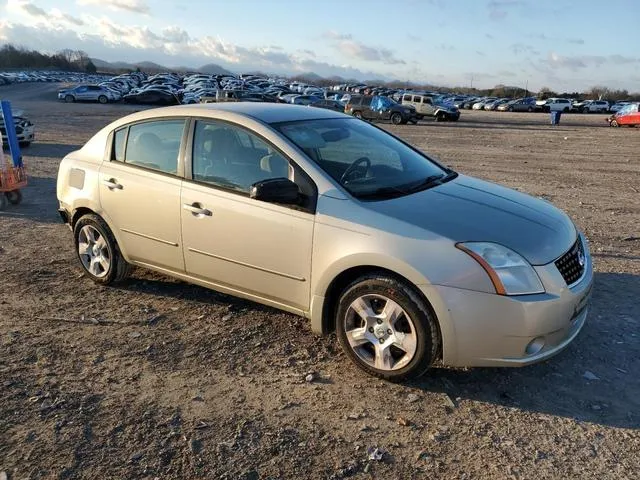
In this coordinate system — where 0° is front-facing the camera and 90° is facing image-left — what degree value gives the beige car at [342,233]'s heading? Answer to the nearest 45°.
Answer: approximately 315°

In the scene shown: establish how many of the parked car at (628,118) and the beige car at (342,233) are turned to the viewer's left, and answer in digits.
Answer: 1

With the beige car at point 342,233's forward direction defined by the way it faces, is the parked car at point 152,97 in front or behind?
behind

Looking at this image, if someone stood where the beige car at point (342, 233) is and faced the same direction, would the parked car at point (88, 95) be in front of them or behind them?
behind

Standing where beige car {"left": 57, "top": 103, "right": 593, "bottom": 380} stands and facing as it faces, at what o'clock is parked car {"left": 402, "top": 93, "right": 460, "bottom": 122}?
The parked car is roughly at 8 o'clock from the beige car.

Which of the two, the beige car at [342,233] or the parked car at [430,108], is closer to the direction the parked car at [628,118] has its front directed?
the parked car

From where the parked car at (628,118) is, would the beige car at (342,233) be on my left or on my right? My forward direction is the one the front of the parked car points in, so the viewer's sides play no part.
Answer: on my left

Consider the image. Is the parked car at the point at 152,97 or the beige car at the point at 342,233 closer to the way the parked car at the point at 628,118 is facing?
the parked car

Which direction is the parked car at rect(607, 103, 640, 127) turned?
to the viewer's left

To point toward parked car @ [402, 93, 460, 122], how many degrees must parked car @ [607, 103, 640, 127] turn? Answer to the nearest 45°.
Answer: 0° — it already faces it

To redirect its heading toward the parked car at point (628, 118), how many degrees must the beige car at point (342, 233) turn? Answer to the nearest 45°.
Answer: approximately 90° to its left

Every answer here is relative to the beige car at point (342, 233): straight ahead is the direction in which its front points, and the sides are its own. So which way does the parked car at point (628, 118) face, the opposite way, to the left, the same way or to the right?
the opposite way
